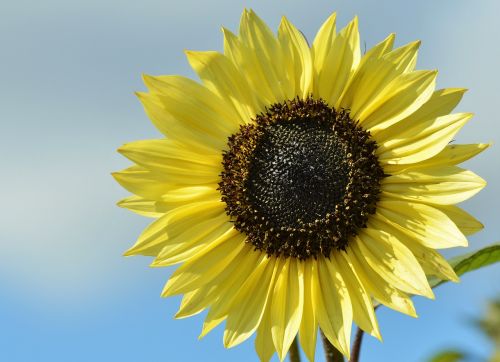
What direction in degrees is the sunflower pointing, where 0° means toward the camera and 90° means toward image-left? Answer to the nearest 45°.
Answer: approximately 0°
